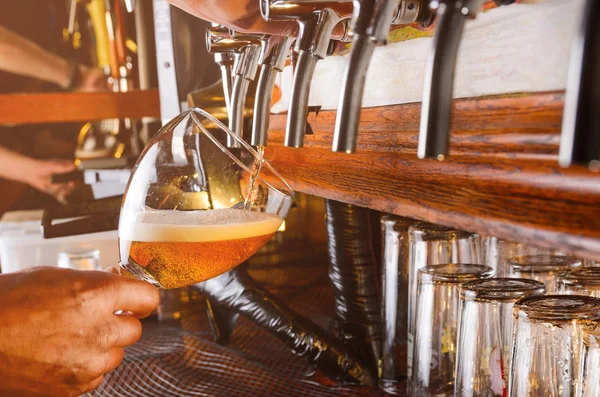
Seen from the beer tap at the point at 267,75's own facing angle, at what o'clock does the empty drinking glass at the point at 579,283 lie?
The empty drinking glass is roughly at 7 o'clock from the beer tap.

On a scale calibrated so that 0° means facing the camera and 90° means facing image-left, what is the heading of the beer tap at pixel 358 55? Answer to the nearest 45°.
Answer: approximately 90°

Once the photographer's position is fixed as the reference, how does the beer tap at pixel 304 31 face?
facing to the left of the viewer

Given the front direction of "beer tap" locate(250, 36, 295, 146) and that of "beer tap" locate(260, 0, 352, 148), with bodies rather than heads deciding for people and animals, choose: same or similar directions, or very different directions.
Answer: same or similar directions
